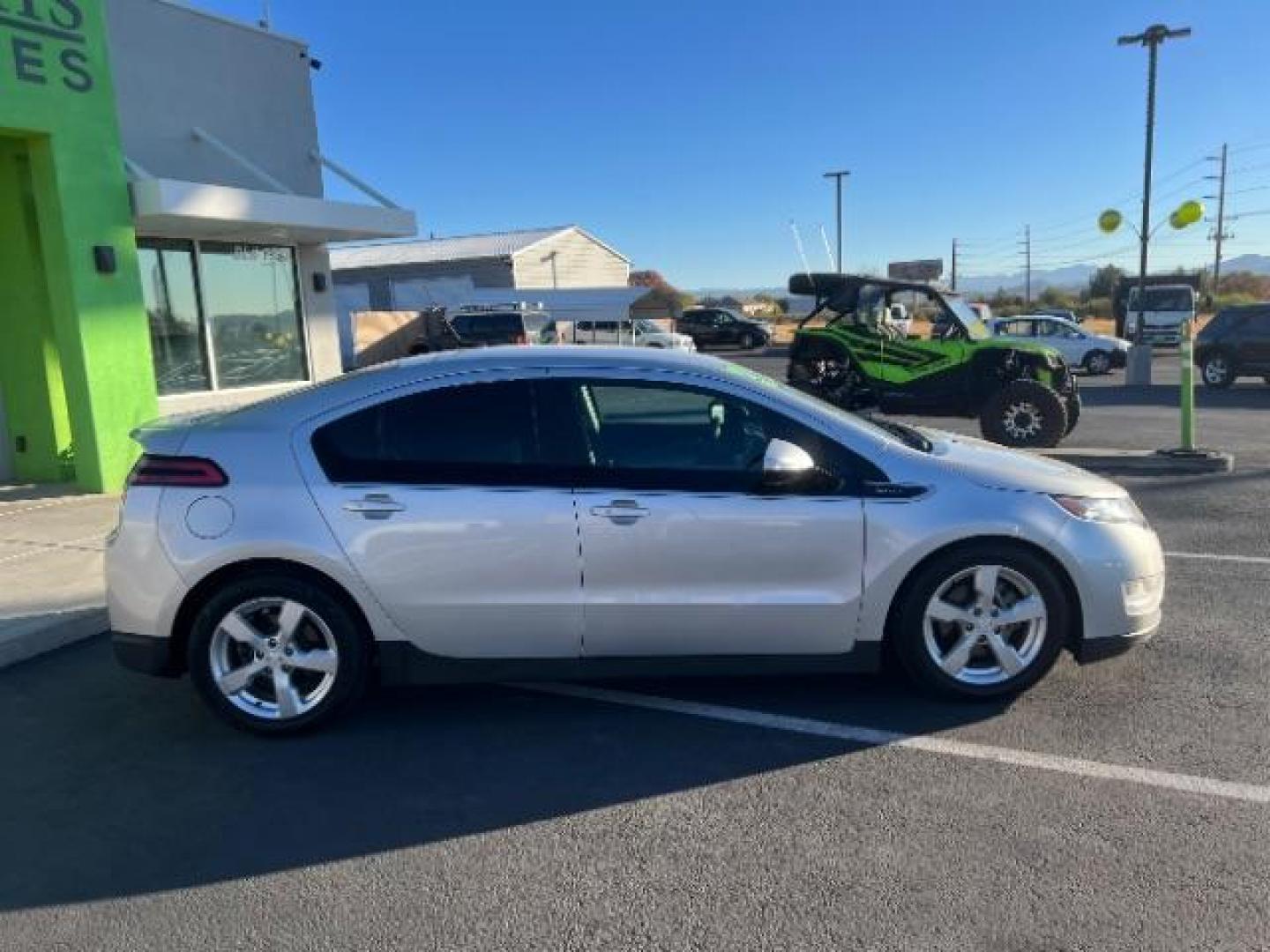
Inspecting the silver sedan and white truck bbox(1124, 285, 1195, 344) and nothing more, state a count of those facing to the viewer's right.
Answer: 1

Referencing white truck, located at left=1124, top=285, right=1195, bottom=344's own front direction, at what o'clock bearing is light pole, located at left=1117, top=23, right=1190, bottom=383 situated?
The light pole is roughly at 12 o'clock from the white truck.

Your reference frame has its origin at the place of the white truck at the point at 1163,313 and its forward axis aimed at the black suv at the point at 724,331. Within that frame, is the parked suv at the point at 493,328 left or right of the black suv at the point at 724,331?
left

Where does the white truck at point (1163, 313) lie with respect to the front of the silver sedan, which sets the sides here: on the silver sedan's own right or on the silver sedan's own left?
on the silver sedan's own left

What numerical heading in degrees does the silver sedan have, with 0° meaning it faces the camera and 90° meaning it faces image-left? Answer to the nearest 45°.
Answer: approximately 270°

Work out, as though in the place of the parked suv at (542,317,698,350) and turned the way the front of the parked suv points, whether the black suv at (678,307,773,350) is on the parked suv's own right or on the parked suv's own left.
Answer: on the parked suv's own left

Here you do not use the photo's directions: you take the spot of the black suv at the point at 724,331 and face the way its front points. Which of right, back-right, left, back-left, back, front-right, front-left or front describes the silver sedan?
front-right

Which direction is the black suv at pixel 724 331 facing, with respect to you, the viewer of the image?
facing the viewer and to the right of the viewer

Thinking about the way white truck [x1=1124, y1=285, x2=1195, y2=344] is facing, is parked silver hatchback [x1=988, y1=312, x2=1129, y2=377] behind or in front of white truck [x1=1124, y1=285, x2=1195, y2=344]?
in front

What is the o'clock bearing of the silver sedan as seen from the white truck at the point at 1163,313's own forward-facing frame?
The silver sedan is roughly at 12 o'clock from the white truck.

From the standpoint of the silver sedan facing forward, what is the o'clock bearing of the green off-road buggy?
The green off-road buggy is roughly at 10 o'clock from the silver sedan.

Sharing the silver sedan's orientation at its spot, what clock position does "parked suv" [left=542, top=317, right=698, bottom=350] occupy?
The parked suv is roughly at 9 o'clock from the silver sedan.

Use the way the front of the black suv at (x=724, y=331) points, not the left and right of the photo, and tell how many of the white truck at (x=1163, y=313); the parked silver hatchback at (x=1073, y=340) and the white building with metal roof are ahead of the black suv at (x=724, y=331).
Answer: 2
